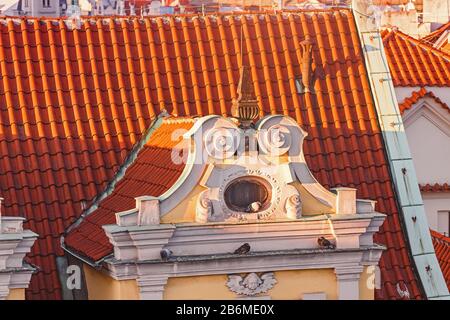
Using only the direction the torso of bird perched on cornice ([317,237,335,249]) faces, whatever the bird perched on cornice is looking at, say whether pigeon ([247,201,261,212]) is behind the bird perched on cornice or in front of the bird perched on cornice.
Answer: in front

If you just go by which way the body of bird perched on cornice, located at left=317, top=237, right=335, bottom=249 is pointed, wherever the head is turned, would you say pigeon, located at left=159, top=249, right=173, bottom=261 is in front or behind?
in front

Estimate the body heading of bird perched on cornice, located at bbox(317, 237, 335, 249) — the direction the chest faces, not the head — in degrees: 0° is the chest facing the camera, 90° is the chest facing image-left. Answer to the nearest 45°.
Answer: approximately 90°
